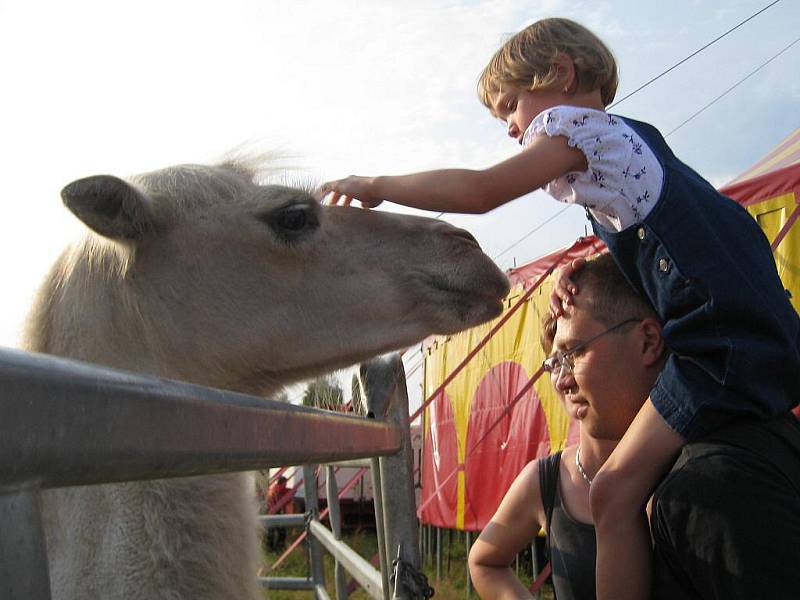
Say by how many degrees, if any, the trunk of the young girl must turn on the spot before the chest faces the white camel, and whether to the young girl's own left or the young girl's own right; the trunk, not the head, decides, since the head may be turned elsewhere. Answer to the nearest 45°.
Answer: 0° — they already face it

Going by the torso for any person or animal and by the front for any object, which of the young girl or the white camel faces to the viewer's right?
the white camel

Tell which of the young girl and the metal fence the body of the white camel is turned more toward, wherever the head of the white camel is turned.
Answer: the young girl

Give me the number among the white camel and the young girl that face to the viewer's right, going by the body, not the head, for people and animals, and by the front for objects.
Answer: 1

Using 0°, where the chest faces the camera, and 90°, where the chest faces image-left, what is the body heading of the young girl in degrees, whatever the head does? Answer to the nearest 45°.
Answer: approximately 90°

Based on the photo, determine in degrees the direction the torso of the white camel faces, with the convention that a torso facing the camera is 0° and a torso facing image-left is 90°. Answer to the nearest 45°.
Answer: approximately 270°

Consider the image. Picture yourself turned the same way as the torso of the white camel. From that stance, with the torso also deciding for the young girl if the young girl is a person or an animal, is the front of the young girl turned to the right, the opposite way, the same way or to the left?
the opposite way

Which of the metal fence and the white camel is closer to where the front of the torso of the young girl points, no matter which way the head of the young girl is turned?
the white camel
